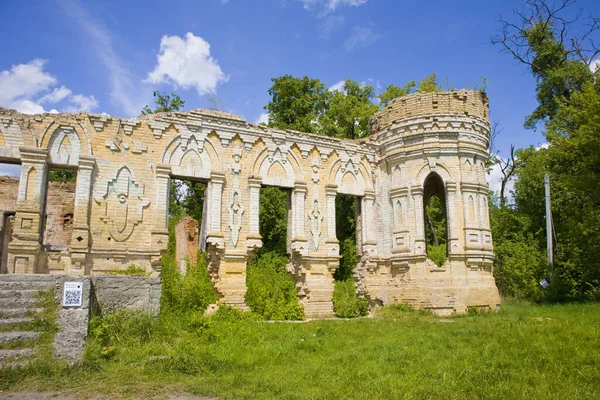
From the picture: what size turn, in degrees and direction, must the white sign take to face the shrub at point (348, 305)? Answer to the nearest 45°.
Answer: approximately 135° to its left

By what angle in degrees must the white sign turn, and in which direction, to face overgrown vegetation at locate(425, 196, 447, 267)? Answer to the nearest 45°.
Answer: approximately 135° to its left

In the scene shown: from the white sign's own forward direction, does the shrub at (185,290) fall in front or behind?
behind

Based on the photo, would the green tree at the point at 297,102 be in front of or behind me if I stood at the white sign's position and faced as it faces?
behind

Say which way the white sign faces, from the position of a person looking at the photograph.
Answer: facing the viewer
